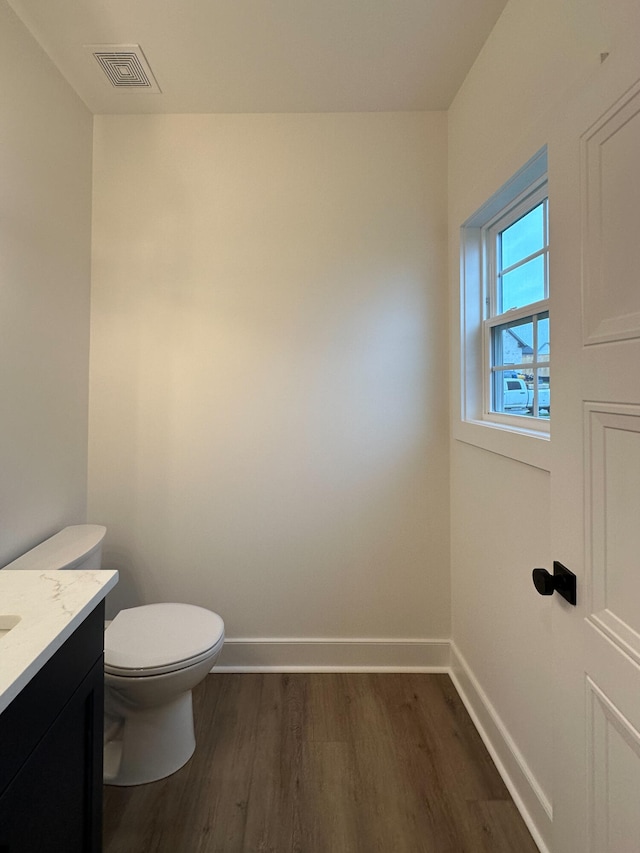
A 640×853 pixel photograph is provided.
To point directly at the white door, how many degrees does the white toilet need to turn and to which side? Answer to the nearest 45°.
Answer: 0° — it already faces it

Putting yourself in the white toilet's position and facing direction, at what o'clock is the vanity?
The vanity is roughly at 2 o'clock from the white toilet.

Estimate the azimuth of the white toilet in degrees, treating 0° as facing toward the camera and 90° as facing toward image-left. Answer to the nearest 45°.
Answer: approximately 315°

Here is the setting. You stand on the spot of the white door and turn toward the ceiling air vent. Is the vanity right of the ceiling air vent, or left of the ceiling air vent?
left

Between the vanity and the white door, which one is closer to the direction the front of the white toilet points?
the white door
